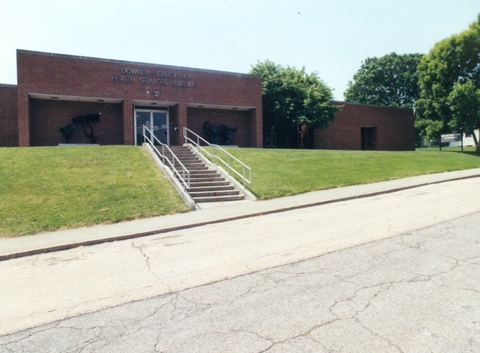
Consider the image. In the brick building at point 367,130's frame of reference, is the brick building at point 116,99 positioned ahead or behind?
ahead

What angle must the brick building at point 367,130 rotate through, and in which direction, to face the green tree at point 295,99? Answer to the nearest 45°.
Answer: approximately 45° to its right

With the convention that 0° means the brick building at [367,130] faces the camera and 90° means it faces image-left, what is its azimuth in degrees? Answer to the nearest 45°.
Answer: approximately 0°

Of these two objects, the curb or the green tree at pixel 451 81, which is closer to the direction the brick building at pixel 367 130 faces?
the curb

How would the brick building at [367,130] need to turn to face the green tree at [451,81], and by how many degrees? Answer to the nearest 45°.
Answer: approximately 45° to its left

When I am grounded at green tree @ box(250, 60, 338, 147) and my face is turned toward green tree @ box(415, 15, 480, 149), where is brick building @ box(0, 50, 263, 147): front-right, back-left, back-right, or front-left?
back-right

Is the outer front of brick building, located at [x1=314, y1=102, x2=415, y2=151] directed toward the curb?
yes
